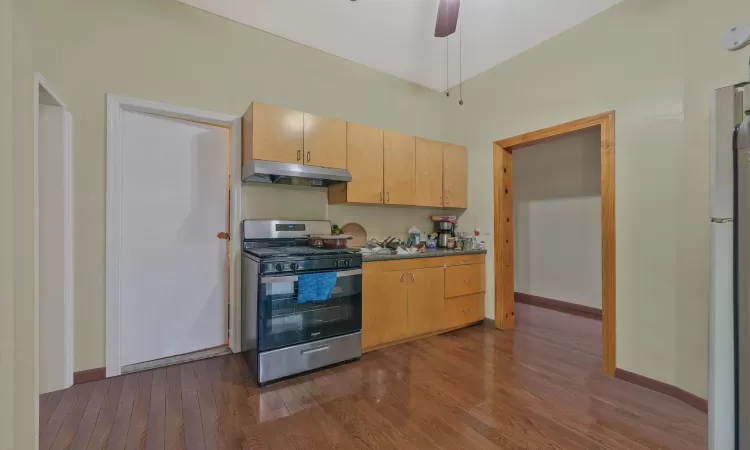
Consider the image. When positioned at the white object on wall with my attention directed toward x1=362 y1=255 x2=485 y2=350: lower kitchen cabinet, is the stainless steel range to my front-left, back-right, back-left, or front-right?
front-left

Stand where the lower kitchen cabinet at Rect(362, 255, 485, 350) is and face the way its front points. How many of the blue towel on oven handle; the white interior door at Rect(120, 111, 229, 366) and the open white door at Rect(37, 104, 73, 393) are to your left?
0

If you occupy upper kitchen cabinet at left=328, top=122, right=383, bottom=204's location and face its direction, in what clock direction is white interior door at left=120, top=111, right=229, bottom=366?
The white interior door is roughly at 4 o'clock from the upper kitchen cabinet.

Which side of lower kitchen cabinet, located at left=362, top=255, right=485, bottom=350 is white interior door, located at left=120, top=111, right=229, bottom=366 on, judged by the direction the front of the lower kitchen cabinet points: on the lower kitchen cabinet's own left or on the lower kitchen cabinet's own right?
on the lower kitchen cabinet's own right

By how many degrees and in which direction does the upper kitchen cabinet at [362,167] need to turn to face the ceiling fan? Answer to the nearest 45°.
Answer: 0° — it already faces it

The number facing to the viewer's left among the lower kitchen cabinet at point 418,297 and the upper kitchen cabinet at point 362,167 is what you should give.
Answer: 0

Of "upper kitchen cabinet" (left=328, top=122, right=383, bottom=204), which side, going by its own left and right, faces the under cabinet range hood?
right

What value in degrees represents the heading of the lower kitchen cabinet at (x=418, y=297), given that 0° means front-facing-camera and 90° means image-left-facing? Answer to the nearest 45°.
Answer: approximately 315°

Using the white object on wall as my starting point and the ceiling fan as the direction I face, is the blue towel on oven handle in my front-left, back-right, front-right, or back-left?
front-left

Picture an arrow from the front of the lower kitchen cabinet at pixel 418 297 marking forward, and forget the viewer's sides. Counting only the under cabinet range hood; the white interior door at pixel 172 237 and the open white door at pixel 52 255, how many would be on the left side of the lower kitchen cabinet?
0

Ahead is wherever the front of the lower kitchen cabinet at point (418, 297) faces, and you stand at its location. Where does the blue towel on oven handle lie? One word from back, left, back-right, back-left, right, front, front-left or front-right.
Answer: right

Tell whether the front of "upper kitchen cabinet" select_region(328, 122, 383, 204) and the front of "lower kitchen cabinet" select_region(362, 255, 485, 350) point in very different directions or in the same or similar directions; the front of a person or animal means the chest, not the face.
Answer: same or similar directions

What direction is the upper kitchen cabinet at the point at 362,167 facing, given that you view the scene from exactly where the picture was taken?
facing the viewer and to the right of the viewer

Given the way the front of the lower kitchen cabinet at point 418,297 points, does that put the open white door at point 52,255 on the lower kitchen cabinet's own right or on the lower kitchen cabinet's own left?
on the lower kitchen cabinet's own right

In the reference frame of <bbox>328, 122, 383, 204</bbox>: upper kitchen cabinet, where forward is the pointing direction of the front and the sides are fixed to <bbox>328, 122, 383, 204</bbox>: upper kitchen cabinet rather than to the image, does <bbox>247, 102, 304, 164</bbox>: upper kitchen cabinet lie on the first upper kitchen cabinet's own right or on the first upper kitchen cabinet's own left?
on the first upper kitchen cabinet's own right
